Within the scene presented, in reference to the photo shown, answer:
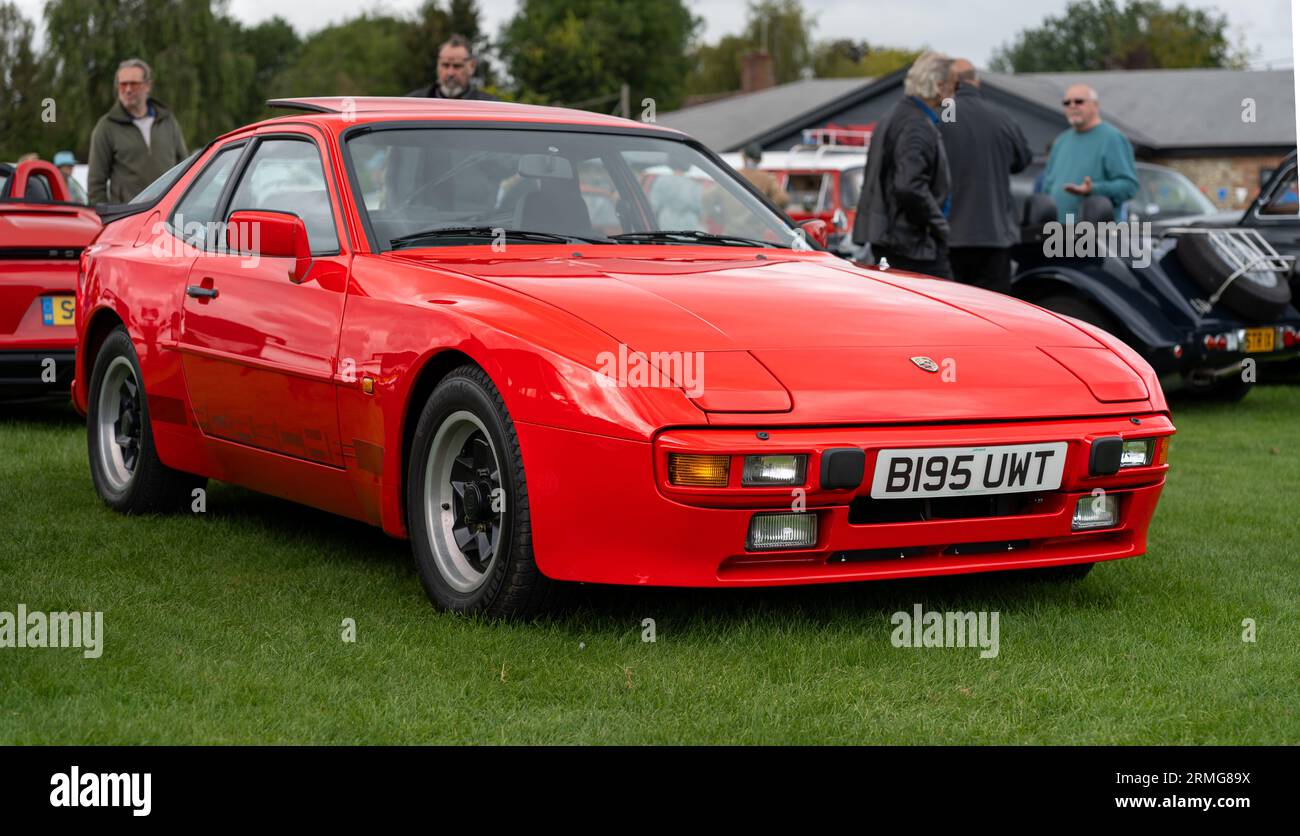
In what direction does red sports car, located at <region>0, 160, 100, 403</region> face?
away from the camera

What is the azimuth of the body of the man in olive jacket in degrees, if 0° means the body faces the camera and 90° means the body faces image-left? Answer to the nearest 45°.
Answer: approximately 0°

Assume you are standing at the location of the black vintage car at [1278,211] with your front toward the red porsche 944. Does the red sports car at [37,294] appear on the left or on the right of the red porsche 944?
right

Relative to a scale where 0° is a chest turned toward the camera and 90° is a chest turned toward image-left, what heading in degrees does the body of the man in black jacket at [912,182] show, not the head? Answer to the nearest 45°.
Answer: approximately 270°

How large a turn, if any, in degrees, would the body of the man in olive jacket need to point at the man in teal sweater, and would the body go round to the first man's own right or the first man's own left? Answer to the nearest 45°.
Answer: approximately 90° to the first man's own left

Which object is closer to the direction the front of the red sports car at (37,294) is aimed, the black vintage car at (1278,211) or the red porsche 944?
the black vintage car

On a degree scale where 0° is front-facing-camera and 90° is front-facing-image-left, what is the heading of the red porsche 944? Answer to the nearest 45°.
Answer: approximately 315°

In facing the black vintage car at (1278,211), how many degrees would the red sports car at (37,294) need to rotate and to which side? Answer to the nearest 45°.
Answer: approximately 90° to its right

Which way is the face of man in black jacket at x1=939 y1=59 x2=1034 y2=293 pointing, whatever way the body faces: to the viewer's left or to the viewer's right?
to the viewer's left
